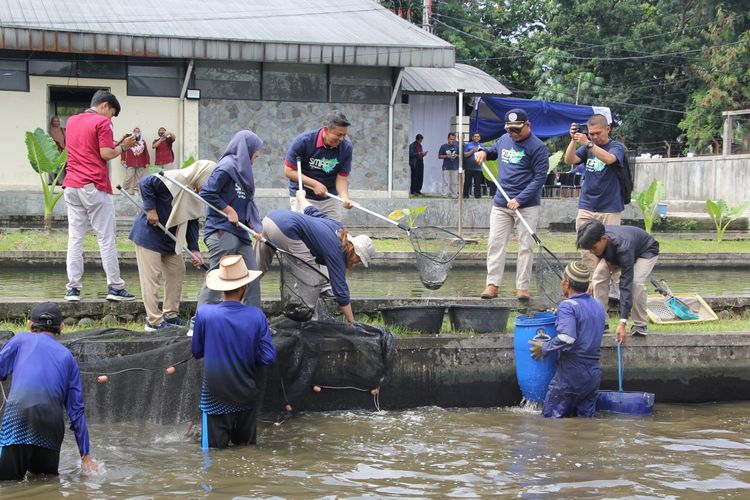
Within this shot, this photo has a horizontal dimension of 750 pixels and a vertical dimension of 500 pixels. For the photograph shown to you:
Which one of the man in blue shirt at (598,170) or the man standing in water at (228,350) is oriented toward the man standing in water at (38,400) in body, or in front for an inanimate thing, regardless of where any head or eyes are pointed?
the man in blue shirt

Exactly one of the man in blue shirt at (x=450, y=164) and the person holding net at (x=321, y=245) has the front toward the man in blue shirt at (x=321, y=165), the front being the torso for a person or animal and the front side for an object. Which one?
the man in blue shirt at (x=450, y=164)

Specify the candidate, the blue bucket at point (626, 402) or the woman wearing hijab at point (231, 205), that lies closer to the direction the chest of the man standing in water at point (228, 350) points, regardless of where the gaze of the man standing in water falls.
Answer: the woman wearing hijab

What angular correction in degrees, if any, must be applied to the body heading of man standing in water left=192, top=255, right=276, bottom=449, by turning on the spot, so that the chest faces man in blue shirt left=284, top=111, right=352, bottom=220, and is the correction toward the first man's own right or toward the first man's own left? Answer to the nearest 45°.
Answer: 0° — they already face them

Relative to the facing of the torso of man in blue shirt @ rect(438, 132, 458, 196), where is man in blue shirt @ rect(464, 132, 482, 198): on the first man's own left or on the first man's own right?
on the first man's own left

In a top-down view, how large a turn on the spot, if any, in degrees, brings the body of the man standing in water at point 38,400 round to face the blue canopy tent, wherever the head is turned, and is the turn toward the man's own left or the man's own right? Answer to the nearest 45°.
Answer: approximately 45° to the man's own right

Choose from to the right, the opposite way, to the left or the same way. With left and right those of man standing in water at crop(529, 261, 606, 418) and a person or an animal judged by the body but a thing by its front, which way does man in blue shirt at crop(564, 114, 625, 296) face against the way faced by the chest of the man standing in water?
to the left

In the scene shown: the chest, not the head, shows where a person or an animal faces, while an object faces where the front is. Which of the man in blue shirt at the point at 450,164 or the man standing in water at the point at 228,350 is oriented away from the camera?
the man standing in water

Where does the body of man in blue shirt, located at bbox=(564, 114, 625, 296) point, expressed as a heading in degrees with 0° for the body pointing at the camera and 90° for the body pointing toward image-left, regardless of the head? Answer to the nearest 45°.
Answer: approximately 45°

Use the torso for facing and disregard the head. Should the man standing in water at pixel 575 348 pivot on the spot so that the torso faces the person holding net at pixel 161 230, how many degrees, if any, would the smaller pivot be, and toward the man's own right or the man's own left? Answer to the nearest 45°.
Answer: approximately 45° to the man's own left

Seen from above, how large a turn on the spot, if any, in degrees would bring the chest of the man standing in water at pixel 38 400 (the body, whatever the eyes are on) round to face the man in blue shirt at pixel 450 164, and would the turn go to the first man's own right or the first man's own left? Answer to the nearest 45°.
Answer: approximately 45° to the first man's own right
